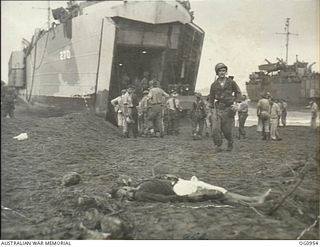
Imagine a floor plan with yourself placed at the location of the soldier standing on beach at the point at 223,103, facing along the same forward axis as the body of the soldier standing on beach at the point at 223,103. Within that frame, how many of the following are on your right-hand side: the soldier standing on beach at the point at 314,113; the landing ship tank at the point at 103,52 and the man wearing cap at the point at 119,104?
2

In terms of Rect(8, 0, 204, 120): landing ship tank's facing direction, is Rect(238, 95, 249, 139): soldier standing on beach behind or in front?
in front

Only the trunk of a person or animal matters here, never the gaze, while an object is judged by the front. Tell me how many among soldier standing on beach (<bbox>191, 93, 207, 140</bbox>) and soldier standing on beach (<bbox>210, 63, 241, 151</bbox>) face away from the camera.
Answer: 0

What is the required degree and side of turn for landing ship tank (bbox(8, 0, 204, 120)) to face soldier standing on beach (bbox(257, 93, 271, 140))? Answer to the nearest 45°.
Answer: approximately 45° to its left

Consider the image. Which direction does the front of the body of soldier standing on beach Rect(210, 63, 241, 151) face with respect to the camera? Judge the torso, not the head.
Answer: toward the camera

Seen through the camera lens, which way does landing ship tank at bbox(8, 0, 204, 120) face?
facing the viewer and to the right of the viewer
